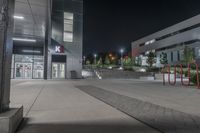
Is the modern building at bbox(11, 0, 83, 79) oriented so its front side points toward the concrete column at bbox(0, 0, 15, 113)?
yes

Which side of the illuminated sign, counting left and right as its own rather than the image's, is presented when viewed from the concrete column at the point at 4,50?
front

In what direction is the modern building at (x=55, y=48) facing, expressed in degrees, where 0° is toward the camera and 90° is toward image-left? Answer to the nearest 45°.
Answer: approximately 0°
